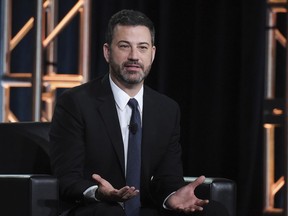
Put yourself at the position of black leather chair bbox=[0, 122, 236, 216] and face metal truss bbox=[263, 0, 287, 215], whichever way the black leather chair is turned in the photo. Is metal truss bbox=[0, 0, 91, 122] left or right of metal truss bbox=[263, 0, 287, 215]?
left

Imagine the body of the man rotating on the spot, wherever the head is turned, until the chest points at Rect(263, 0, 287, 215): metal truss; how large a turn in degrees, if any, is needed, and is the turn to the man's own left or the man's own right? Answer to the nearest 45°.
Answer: approximately 90° to the man's own left

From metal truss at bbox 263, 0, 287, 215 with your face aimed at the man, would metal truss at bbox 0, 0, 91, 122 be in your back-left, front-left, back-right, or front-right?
front-right

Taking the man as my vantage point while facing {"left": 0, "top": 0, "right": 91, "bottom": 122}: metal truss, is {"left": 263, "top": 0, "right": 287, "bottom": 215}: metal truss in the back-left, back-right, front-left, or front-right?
front-right

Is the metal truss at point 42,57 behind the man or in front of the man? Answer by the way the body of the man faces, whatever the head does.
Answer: behind

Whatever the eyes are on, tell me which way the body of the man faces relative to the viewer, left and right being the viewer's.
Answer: facing the viewer and to the right of the viewer

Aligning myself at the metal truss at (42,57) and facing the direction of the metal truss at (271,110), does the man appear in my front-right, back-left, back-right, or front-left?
front-right
